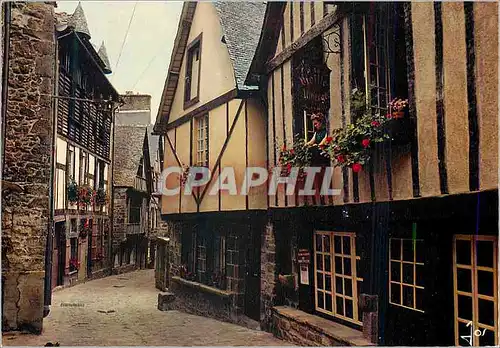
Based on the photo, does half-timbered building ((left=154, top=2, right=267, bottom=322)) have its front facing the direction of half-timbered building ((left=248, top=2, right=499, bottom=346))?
no

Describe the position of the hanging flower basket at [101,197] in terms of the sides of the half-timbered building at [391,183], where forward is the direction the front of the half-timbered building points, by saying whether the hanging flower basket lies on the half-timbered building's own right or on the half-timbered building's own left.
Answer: on the half-timbered building's own right

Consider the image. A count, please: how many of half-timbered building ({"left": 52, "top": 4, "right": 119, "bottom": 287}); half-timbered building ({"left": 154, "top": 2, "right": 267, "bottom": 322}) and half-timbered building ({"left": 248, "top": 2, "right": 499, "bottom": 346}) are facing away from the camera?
0

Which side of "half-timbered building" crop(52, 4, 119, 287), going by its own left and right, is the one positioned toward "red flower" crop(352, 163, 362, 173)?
front

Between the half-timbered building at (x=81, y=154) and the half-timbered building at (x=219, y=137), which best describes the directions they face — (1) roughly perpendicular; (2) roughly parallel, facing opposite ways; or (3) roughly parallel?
roughly perpendicular

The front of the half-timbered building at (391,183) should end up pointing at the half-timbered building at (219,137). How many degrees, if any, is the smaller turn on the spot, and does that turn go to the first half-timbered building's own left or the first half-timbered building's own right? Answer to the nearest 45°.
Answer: approximately 90° to the first half-timbered building's own right

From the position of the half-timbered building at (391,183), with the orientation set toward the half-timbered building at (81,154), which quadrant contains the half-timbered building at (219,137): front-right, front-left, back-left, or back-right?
front-right

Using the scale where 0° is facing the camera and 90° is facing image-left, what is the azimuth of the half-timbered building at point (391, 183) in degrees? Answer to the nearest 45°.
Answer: approximately 45°

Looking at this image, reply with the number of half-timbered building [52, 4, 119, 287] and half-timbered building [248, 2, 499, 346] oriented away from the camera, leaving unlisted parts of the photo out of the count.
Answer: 0

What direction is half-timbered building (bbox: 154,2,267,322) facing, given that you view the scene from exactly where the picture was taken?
facing the viewer and to the left of the viewer

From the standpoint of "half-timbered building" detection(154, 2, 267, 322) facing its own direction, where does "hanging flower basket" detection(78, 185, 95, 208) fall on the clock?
The hanging flower basket is roughly at 2 o'clock from the half-timbered building.

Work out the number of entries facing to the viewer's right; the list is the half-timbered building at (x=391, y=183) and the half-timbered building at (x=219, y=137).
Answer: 0

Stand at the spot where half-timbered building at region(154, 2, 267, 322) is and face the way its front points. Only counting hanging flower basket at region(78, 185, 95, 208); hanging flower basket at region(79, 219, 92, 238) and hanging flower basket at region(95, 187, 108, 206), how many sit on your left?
0

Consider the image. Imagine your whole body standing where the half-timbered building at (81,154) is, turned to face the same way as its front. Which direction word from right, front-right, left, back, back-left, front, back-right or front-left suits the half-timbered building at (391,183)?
front
